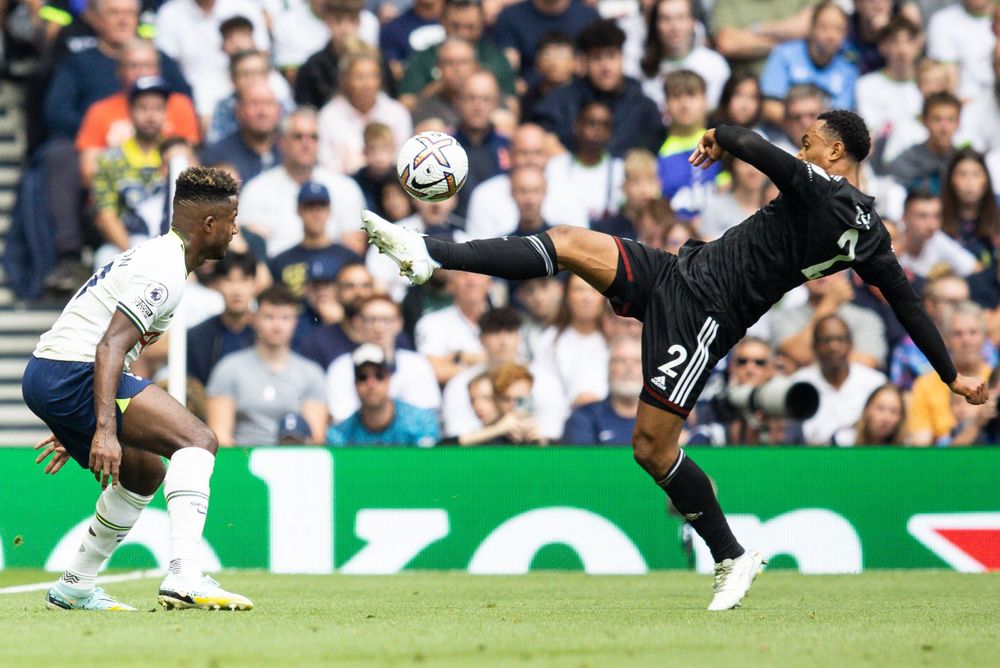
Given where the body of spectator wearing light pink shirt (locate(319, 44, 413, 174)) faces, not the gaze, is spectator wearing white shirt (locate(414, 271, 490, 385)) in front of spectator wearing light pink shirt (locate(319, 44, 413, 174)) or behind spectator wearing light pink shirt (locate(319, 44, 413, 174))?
in front

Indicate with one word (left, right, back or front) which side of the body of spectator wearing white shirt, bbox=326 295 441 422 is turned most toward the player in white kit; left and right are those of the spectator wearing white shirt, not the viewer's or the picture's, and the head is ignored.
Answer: front

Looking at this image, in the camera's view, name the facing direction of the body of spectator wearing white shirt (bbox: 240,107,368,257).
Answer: toward the camera

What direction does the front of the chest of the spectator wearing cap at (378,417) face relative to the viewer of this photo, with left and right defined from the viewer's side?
facing the viewer

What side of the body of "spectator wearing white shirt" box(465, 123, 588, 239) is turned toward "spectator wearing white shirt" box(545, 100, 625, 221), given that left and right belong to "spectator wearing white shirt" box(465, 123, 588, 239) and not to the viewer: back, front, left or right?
left

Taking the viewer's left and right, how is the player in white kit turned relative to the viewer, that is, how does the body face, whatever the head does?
facing to the right of the viewer

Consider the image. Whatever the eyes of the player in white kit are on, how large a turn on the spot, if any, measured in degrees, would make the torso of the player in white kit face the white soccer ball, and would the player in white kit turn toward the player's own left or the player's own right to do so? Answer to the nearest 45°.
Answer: approximately 45° to the player's own left

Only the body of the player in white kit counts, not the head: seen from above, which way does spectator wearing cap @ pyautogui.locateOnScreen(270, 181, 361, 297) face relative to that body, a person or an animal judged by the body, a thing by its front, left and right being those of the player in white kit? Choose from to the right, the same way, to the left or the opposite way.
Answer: to the right

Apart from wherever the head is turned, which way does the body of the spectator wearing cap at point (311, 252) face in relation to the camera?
toward the camera
